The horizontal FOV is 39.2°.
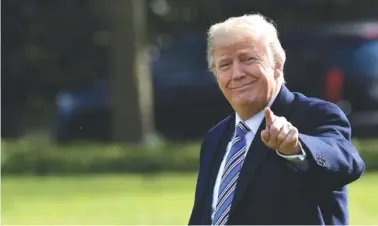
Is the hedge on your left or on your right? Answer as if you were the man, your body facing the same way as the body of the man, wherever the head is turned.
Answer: on your right

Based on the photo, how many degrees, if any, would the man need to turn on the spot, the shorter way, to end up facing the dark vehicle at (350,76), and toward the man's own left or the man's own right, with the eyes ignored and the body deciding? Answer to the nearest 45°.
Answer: approximately 135° to the man's own right

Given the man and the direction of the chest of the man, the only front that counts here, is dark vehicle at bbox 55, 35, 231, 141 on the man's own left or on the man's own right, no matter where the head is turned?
on the man's own right
